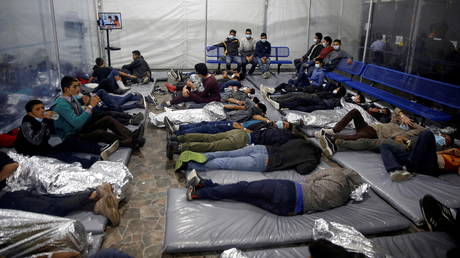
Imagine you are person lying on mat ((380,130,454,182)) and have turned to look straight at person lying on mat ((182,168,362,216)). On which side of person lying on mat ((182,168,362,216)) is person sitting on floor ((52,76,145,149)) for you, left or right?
right

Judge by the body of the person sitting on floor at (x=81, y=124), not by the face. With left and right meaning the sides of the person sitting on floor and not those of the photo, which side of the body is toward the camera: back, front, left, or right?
right

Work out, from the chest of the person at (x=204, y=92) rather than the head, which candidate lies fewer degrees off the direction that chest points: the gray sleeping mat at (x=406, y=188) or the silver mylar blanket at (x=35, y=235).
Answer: the silver mylar blanket

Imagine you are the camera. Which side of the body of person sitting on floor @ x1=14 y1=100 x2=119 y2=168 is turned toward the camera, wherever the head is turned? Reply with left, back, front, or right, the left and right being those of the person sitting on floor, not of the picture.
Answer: right

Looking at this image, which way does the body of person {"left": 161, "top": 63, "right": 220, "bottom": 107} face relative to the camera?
to the viewer's left

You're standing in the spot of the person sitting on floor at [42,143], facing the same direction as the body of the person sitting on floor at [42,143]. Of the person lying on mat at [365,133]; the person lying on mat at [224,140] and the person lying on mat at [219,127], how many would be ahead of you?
3

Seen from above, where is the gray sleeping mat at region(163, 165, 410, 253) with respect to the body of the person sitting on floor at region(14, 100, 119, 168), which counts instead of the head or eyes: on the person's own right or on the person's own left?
on the person's own right

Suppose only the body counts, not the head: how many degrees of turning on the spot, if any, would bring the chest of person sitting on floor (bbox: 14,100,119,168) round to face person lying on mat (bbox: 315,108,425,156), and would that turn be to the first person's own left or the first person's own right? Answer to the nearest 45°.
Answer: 0° — they already face them
